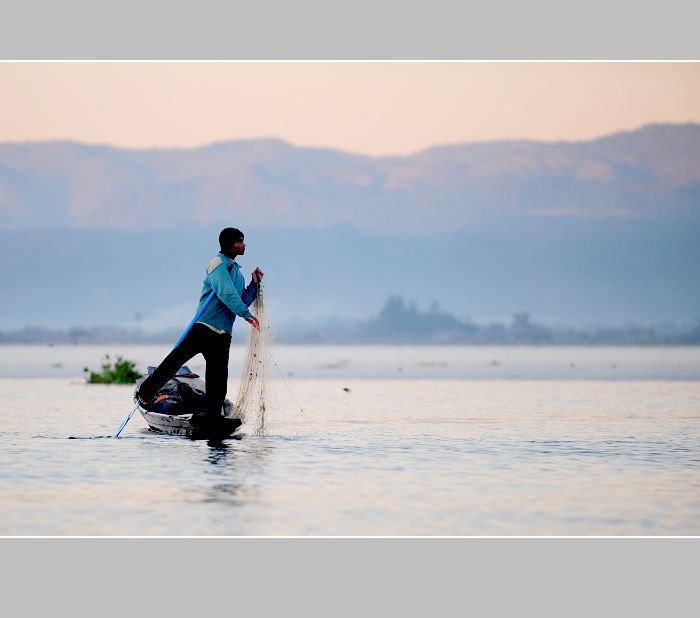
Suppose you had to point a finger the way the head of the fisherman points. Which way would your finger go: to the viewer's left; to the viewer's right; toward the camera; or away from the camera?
to the viewer's right

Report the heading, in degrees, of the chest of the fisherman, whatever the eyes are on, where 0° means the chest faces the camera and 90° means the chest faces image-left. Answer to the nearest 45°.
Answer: approximately 270°
